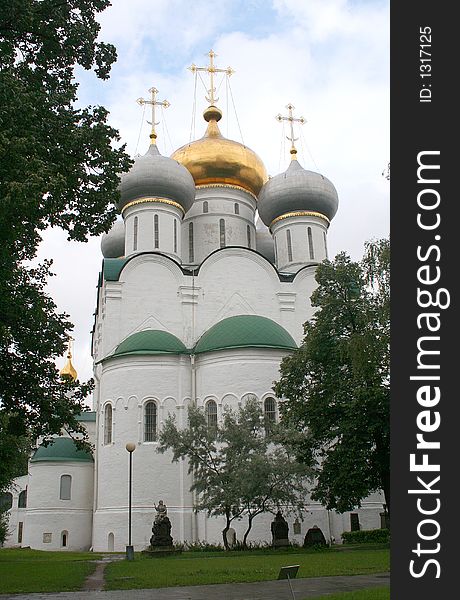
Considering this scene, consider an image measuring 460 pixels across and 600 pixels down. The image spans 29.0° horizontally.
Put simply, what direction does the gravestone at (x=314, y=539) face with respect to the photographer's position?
facing the viewer

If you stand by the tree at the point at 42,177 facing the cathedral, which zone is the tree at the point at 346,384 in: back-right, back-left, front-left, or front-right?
front-right

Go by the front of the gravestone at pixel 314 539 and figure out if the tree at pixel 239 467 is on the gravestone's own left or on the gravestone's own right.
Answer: on the gravestone's own right
